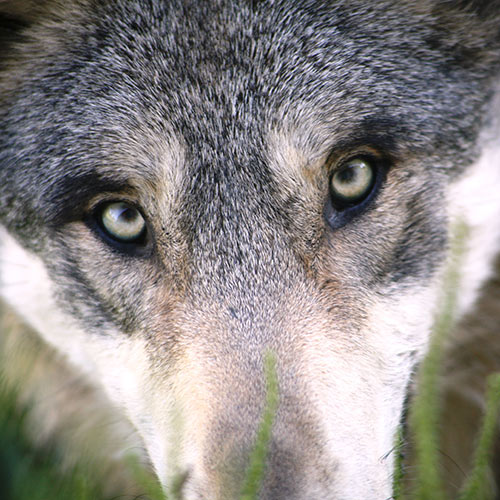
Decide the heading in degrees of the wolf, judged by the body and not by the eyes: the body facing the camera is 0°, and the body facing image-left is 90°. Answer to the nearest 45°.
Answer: approximately 0°
